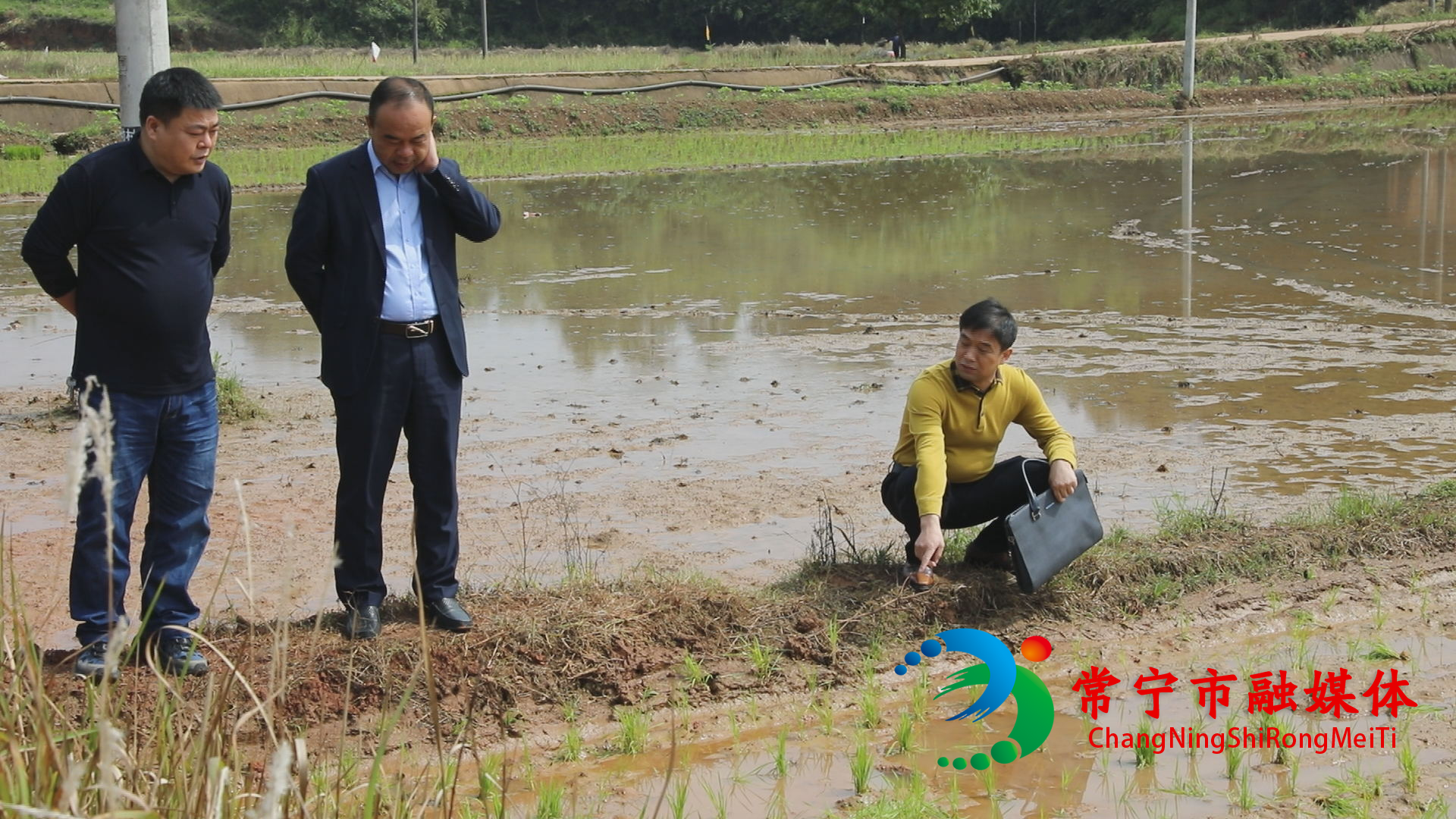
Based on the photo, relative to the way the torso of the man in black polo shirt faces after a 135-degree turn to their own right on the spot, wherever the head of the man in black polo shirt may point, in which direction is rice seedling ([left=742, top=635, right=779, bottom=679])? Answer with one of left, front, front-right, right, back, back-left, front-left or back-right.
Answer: back

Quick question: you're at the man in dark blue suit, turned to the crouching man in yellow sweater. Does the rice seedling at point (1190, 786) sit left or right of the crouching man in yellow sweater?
right

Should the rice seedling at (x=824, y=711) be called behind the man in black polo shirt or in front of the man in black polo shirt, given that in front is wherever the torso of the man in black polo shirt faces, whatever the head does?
in front

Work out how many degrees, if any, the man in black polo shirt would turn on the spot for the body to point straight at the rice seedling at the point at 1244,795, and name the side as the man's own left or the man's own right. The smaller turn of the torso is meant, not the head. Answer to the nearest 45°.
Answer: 0° — they already face it

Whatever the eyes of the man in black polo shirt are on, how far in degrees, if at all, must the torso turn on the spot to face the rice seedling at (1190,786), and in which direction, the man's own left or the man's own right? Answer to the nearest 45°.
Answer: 0° — they already face it

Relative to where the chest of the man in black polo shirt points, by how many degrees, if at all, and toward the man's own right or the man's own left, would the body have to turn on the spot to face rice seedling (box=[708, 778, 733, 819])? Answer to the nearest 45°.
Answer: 0° — they already face it

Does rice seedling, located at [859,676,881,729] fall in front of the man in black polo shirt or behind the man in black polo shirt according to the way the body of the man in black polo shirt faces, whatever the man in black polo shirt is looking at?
in front

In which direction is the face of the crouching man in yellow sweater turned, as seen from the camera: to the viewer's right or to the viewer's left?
to the viewer's left

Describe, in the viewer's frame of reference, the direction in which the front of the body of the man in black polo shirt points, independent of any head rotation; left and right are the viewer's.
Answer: facing the viewer and to the right of the viewer

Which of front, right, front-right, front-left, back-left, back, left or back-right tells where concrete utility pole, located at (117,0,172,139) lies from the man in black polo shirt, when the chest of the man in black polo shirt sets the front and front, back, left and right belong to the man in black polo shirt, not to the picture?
back-left

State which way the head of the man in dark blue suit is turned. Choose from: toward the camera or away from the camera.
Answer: toward the camera

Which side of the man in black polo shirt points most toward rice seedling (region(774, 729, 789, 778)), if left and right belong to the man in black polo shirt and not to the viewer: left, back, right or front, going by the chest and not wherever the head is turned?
front

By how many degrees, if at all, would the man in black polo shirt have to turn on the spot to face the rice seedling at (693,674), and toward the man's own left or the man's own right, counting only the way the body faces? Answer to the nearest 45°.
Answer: approximately 45° to the man's own left

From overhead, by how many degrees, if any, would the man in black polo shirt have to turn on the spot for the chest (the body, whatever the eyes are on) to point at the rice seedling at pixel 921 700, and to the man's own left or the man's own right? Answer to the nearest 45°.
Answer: approximately 45° to the man's own left
